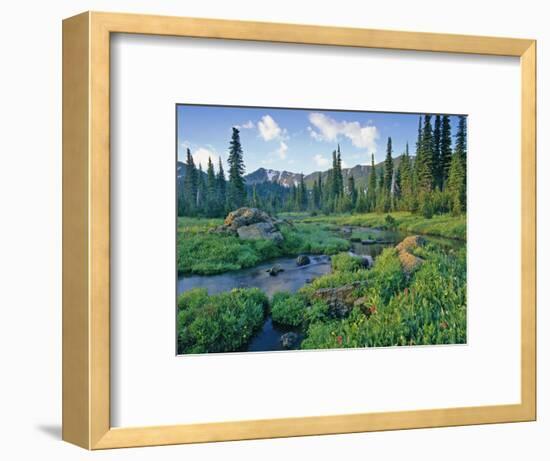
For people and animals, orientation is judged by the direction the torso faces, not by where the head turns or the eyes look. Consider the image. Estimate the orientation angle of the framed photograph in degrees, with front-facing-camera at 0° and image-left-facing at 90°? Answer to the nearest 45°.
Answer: approximately 315°
